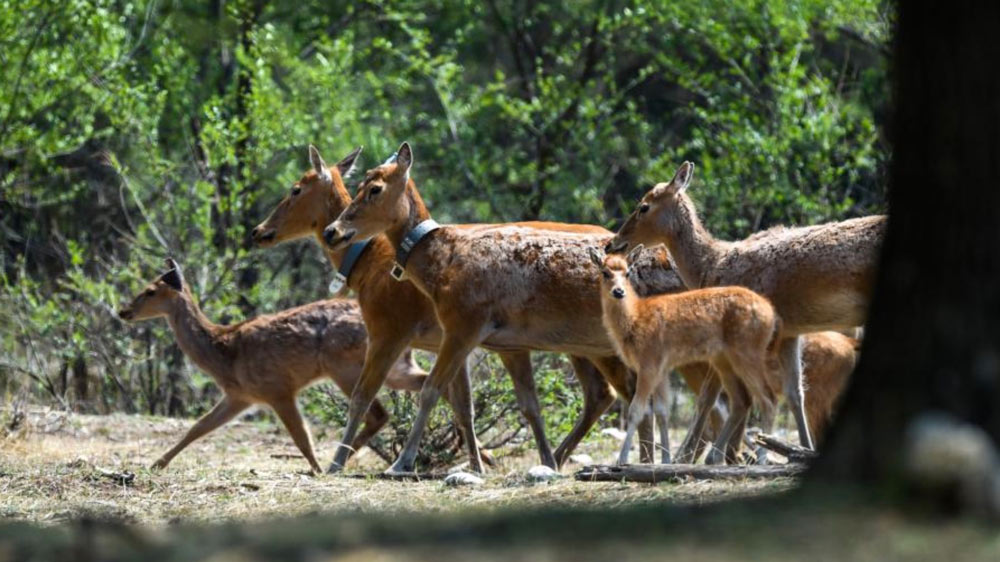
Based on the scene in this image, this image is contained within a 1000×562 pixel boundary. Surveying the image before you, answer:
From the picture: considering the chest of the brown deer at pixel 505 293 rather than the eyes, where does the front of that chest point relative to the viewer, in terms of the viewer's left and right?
facing to the left of the viewer

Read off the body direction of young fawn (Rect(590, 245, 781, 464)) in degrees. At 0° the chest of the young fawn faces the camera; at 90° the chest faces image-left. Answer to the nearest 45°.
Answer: approximately 90°

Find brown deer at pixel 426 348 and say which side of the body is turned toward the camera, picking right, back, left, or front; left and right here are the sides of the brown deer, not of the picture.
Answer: left

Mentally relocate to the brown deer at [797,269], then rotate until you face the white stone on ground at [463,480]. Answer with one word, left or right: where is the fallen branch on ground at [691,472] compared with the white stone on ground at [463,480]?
left

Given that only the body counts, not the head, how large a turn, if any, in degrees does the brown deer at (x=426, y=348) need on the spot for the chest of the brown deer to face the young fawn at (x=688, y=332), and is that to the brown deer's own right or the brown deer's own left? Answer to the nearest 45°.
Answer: approximately 135° to the brown deer's own left

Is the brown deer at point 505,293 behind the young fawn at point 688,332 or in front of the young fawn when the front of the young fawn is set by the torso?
in front

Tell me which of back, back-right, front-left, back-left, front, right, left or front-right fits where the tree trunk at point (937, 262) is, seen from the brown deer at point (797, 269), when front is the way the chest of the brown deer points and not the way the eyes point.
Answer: left

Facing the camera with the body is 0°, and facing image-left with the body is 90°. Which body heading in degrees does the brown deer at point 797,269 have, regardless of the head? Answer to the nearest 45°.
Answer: approximately 90°

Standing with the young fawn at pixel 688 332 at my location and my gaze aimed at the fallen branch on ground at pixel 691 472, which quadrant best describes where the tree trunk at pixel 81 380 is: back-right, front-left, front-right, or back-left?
back-right

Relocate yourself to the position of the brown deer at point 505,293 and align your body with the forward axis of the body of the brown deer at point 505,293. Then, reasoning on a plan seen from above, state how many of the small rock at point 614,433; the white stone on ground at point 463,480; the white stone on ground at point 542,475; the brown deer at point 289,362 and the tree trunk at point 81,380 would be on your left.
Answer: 2

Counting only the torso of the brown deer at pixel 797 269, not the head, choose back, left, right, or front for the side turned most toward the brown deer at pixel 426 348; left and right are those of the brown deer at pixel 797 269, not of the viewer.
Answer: front

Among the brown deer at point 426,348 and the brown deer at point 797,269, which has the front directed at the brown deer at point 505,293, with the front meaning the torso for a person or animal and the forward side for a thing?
the brown deer at point 797,269

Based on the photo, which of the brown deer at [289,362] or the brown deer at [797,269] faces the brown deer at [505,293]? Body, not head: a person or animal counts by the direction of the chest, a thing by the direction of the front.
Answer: the brown deer at [797,269]

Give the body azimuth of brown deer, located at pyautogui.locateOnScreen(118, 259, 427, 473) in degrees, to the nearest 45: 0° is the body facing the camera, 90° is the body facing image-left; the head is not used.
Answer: approximately 90°
